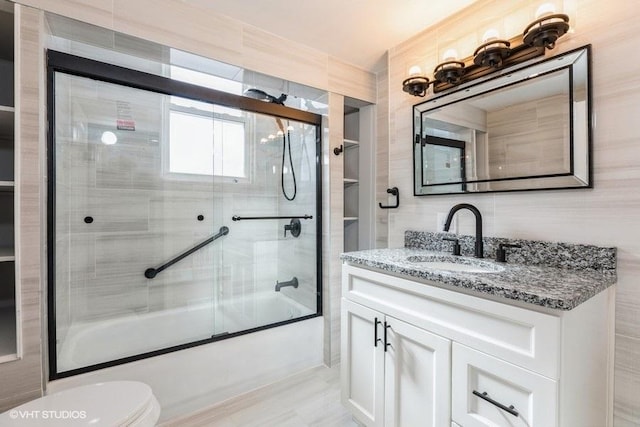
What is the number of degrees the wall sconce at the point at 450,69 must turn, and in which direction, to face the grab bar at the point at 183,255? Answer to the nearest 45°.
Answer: approximately 45° to its right

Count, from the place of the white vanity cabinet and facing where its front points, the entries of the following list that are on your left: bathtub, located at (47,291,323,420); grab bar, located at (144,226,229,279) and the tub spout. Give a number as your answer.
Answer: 0

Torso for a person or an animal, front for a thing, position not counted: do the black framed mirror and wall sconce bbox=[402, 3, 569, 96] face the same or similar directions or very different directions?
same or similar directions

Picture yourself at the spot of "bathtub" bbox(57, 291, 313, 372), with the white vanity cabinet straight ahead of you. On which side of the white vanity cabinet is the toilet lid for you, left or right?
right

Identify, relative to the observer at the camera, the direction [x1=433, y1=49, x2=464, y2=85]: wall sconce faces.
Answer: facing the viewer and to the left of the viewer

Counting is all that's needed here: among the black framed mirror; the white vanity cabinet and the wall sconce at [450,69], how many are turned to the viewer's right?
0

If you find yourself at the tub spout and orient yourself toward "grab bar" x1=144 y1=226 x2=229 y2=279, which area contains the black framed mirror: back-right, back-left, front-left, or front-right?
back-left

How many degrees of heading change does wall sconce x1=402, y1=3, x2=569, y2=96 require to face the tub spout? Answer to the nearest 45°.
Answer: approximately 45° to its right

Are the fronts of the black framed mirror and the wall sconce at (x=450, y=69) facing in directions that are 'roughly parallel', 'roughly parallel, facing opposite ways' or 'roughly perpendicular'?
roughly parallel

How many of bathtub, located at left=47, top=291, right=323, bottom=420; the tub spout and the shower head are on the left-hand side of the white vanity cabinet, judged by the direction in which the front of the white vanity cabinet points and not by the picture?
0

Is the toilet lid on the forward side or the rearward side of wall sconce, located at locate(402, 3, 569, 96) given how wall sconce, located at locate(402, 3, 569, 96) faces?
on the forward side

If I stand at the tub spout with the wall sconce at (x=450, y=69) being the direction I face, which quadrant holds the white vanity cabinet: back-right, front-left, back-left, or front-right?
front-right

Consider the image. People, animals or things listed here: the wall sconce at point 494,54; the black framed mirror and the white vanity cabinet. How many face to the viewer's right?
0

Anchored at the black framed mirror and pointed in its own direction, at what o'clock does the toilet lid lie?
The toilet lid is roughly at 12 o'clock from the black framed mirror.

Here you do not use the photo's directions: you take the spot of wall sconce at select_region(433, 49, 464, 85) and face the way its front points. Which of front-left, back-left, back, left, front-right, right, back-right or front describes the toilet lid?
front
